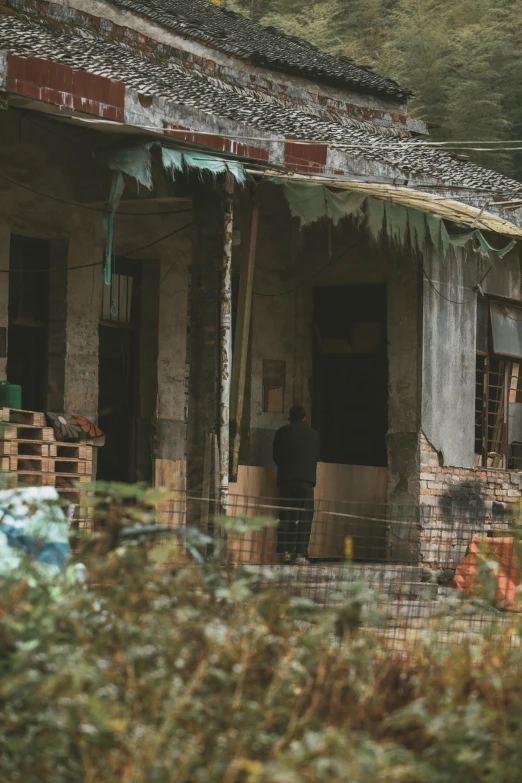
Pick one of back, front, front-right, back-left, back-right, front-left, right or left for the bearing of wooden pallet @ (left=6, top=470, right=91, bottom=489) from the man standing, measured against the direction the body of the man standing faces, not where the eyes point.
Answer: back-left

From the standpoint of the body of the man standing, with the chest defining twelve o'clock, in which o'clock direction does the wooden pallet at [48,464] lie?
The wooden pallet is roughly at 7 o'clock from the man standing.

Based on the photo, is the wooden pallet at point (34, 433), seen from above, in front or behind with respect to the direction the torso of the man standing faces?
behind

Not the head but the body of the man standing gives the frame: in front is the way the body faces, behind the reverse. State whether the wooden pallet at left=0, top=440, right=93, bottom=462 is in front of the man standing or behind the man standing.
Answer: behind

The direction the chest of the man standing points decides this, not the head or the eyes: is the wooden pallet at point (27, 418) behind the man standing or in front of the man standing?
behind

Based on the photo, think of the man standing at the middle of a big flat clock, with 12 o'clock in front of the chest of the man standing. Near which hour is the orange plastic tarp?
The orange plastic tarp is roughly at 5 o'clock from the man standing.

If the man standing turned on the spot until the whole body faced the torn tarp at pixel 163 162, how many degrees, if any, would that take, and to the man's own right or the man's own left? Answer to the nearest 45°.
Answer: approximately 180°

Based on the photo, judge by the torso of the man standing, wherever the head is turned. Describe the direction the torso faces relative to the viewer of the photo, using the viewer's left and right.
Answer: facing away from the viewer
